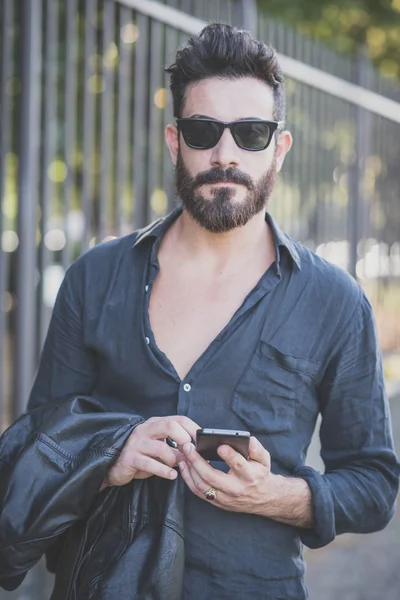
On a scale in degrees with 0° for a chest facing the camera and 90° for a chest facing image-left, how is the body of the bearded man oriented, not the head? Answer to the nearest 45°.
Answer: approximately 0°

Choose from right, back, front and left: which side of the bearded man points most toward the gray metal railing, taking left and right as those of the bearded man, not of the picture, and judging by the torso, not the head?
back
